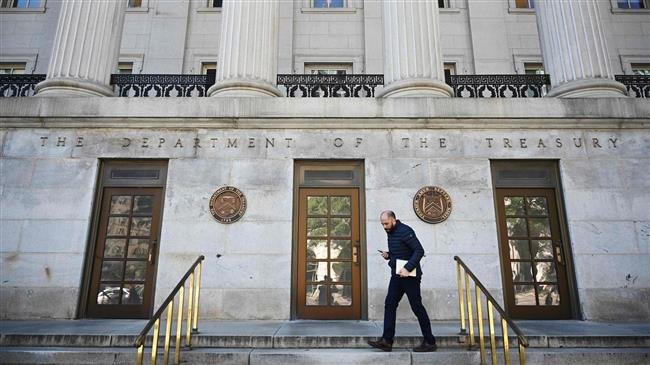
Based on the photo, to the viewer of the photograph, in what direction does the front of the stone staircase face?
facing the viewer

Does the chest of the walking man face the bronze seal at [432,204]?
no

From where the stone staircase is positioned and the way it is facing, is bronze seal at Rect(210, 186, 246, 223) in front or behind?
behind
